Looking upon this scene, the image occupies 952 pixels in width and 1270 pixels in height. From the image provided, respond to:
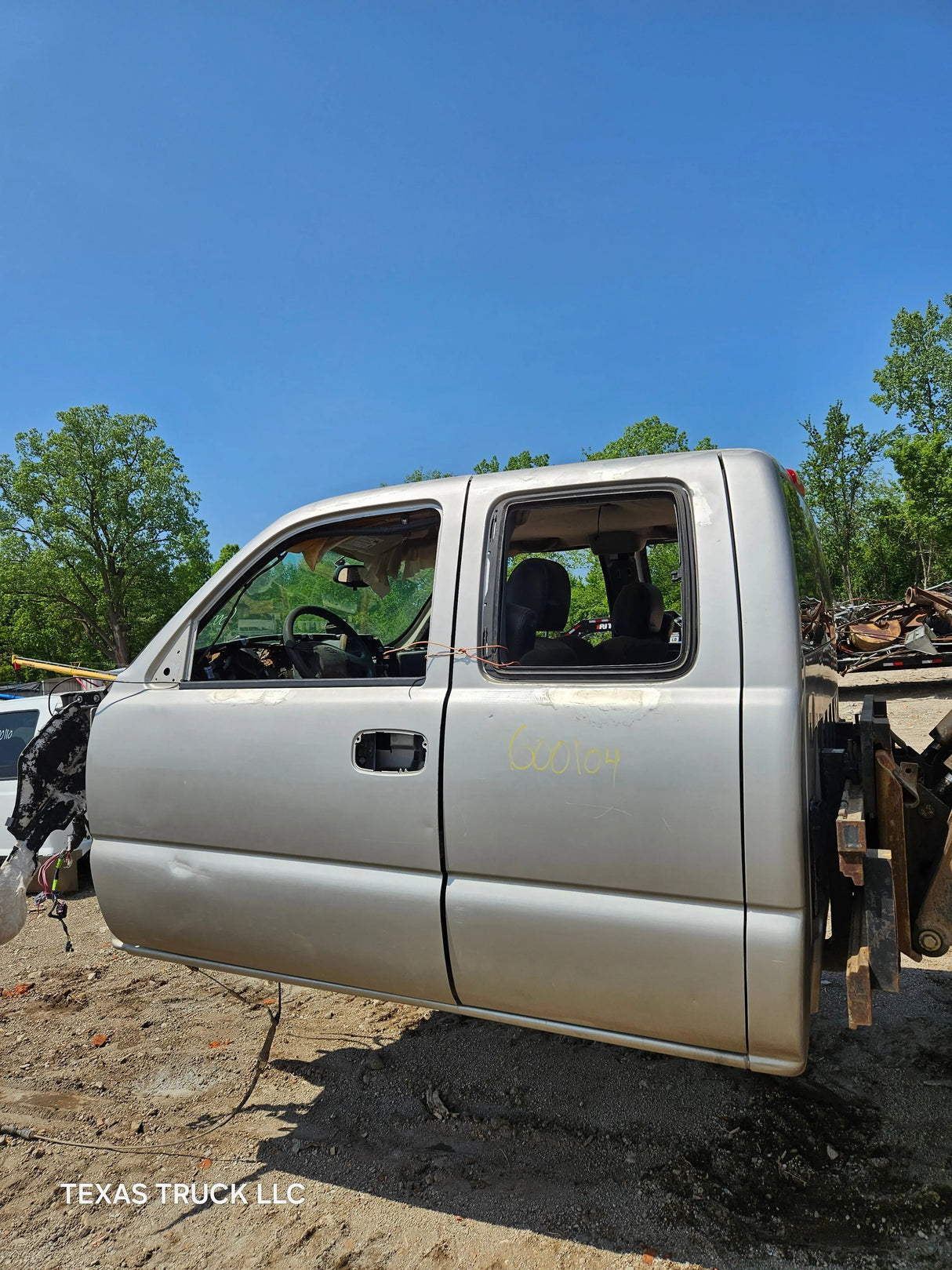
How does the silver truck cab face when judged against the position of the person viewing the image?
facing to the left of the viewer

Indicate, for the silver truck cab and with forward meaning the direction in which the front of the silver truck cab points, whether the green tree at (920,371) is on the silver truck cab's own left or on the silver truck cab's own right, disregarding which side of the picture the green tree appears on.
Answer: on the silver truck cab's own right

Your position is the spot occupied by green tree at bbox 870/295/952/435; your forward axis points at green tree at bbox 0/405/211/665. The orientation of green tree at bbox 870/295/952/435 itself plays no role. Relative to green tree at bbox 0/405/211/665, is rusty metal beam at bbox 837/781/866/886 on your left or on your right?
left

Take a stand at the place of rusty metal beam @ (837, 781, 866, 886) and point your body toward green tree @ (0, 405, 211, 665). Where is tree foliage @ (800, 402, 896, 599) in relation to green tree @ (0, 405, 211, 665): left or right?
right

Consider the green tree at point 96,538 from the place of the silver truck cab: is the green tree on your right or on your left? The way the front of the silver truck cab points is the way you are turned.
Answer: on your right

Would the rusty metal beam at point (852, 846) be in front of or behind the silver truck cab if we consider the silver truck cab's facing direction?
behind

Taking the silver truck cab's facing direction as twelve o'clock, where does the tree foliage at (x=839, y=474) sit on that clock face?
The tree foliage is roughly at 4 o'clock from the silver truck cab.

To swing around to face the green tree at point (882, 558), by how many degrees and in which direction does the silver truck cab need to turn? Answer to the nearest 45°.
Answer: approximately 135° to its right

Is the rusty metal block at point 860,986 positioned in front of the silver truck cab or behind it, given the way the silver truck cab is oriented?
behind

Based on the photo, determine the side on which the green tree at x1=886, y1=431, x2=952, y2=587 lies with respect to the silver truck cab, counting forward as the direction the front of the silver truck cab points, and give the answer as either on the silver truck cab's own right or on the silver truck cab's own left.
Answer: on the silver truck cab's own right
